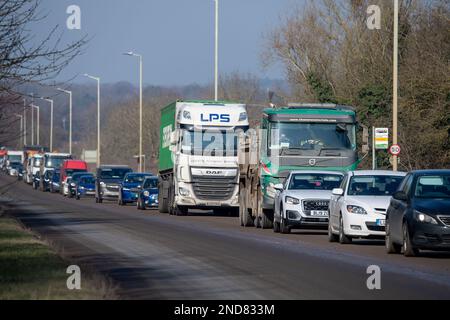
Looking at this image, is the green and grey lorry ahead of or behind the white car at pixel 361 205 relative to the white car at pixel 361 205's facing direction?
behind

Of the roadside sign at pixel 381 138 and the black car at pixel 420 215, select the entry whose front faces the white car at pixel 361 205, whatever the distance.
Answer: the roadside sign

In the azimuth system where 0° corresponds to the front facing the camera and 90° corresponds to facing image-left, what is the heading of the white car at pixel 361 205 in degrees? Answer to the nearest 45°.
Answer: approximately 0°

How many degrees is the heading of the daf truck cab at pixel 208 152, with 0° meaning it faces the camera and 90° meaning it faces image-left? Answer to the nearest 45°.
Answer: approximately 0°
